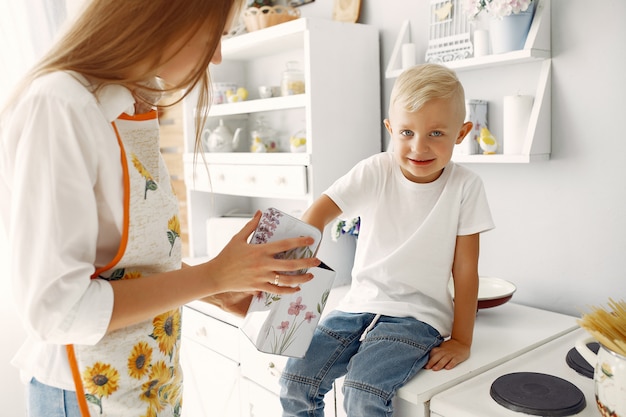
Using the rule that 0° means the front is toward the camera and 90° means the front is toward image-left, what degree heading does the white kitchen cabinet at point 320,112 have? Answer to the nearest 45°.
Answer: approximately 45°

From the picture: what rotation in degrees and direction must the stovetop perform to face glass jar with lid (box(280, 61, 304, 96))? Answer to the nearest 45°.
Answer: approximately 90° to its right

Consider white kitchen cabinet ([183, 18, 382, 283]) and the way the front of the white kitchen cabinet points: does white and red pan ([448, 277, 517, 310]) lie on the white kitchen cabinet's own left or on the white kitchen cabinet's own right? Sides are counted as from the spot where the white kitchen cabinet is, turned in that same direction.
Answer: on the white kitchen cabinet's own left

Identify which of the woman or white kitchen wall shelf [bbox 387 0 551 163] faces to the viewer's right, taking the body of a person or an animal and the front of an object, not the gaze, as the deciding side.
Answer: the woman

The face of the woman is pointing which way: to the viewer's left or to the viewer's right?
to the viewer's right

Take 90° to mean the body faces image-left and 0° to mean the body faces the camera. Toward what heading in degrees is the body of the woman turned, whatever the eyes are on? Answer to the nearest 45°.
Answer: approximately 270°
